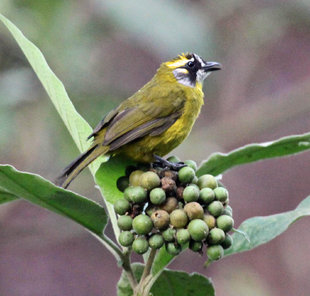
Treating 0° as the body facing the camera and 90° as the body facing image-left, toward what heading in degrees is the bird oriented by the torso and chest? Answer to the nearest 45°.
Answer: approximately 270°
